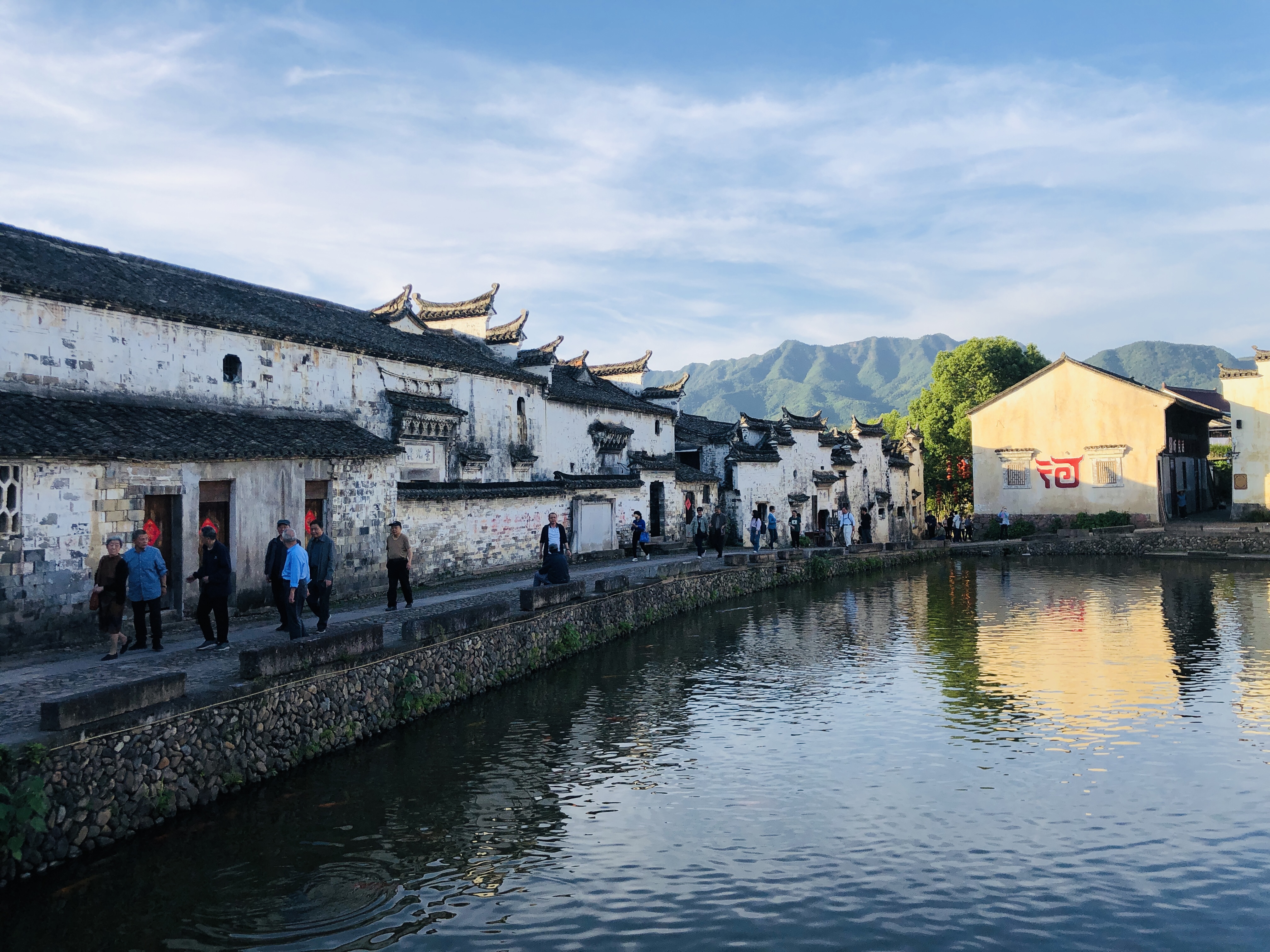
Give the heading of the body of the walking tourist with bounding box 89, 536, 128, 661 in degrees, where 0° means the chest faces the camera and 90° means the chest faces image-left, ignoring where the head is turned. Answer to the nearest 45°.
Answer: approximately 45°

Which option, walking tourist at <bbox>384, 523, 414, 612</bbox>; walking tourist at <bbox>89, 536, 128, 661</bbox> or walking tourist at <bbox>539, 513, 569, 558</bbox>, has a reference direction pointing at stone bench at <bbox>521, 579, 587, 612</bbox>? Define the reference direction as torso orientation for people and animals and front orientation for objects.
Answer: walking tourist at <bbox>539, 513, 569, 558</bbox>

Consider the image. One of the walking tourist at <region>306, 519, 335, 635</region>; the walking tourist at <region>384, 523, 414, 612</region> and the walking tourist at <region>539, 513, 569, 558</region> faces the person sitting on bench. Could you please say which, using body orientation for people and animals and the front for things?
the walking tourist at <region>539, 513, 569, 558</region>

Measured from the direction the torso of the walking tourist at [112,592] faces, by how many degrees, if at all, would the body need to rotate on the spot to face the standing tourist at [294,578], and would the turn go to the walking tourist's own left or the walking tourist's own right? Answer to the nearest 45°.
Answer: approximately 135° to the walking tourist's own left

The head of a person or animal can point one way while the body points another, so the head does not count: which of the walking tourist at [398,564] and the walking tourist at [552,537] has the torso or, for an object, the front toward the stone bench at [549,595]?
the walking tourist at [552,537]

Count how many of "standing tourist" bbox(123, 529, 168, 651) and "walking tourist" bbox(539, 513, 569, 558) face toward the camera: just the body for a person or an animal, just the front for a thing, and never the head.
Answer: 2

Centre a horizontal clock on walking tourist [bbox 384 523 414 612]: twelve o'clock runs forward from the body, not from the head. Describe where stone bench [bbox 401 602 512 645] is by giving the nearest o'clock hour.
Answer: The stone bench is roughly at 10 o'clock from the walking tourist.

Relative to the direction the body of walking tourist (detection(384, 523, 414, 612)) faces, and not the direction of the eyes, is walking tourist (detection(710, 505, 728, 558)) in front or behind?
behind

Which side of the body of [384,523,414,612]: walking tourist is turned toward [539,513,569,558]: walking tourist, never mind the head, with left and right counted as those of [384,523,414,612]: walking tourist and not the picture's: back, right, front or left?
back

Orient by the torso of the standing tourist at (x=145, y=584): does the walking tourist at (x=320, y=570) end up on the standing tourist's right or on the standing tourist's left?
on the standing tourist's left

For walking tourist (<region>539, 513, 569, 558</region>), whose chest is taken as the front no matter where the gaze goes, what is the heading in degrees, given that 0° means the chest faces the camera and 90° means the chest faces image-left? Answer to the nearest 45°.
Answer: approximately 0°
